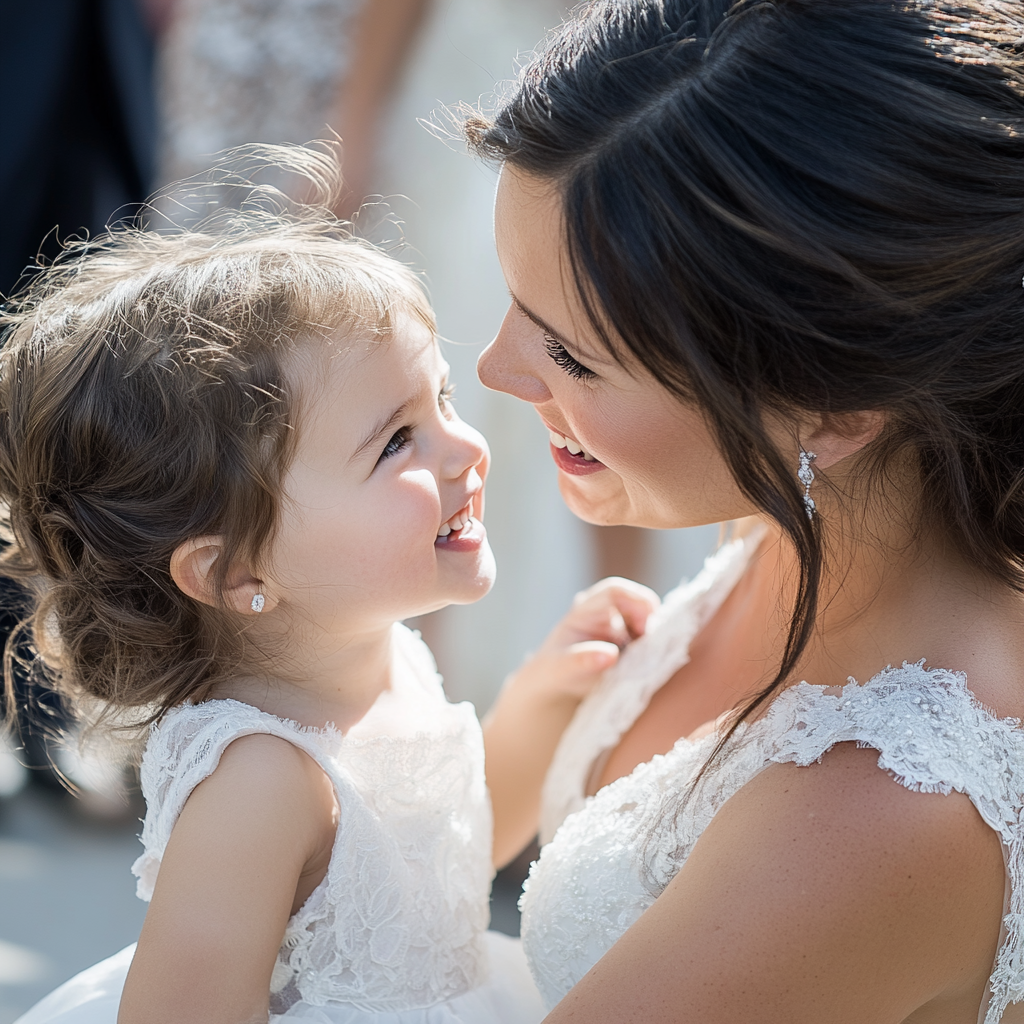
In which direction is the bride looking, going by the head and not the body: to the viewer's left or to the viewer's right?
to the viewer's left

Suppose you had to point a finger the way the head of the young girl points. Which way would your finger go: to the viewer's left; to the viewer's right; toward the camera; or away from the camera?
to the viewer's right

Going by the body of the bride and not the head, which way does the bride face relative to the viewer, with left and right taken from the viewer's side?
facing to the left of the viewer

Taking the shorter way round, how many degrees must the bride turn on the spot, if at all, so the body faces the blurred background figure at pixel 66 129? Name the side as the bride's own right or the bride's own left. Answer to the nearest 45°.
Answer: approximately 45° to the bride's own right
